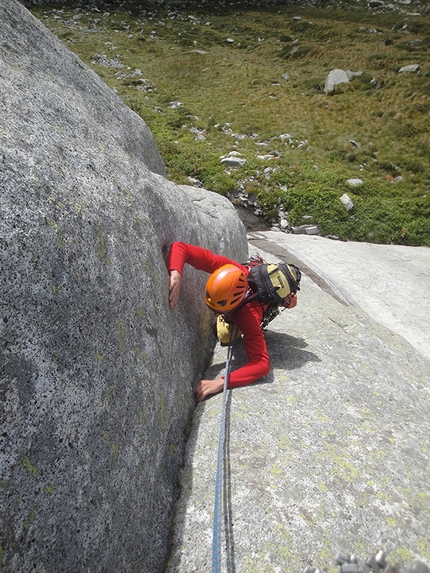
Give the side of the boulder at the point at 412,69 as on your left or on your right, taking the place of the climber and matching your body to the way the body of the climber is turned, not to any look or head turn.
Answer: on your right

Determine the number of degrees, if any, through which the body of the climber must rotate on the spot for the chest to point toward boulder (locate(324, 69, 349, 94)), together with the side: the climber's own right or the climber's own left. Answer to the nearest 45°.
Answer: approximately 90° to the climber's own right

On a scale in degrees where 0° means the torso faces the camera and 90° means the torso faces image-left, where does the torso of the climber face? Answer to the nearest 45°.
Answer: approximately 90°

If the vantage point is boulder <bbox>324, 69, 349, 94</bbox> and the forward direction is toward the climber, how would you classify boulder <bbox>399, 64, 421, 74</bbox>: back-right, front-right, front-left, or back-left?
back-left
